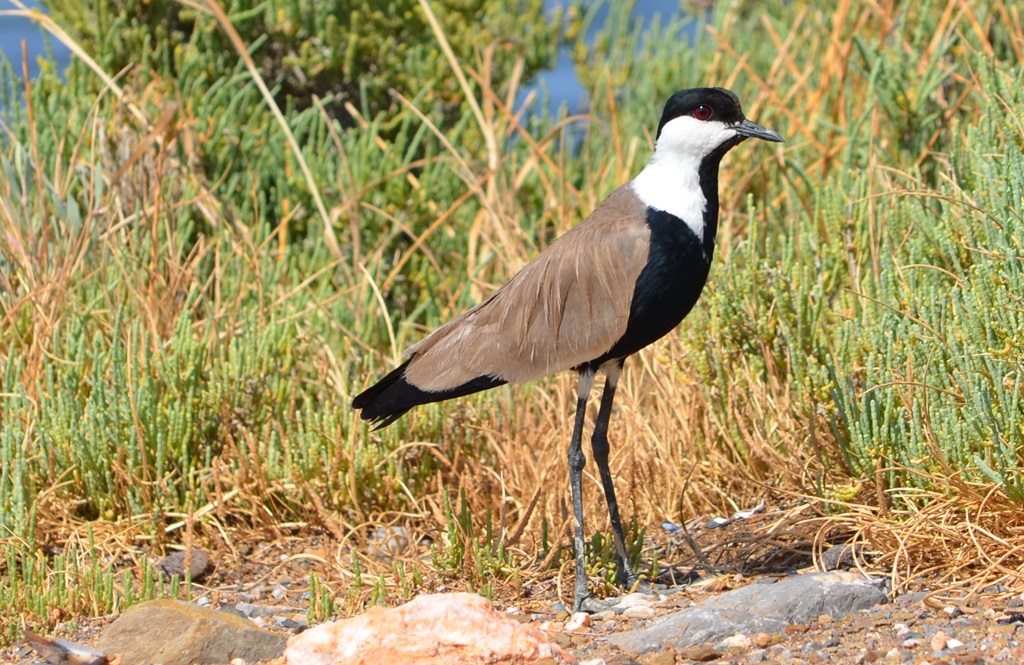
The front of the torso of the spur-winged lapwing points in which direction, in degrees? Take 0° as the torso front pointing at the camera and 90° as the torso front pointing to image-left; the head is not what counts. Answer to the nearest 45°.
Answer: approximately 270°

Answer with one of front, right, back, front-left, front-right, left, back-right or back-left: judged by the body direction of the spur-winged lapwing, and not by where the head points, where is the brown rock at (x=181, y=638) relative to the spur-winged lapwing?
back-right

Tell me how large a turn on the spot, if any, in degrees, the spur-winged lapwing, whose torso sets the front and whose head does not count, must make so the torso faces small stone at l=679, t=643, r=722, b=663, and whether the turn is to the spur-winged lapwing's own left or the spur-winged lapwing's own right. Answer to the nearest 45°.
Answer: approximately 90° to the spur-winged lapwing's own right

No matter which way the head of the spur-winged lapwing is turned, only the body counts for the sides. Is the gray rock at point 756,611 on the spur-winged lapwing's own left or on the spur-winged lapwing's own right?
on the spur-winged lapwing's own right

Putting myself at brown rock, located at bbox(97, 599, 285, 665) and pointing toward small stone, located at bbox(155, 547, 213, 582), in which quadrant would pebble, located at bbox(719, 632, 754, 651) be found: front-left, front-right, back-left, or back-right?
back-right

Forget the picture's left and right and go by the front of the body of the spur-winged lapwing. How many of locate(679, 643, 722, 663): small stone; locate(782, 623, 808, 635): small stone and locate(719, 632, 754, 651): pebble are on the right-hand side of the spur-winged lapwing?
3

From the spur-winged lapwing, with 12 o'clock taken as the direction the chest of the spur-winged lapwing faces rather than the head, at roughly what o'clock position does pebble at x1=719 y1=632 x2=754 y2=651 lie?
The pebble is roughly at 3 o'clock from the spur-winged lapwing.

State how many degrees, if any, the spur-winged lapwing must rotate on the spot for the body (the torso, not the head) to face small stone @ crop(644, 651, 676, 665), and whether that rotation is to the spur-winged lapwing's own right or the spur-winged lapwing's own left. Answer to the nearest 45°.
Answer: approximately 90° to the spur-winged lapwing's own right

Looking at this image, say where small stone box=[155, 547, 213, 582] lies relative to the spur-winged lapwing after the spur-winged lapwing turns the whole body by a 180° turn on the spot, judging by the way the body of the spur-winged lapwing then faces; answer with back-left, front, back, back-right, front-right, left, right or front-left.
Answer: front

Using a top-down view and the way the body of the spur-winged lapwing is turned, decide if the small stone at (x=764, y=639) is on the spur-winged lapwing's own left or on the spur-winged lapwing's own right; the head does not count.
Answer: on the spur-winged lapwing's own right
